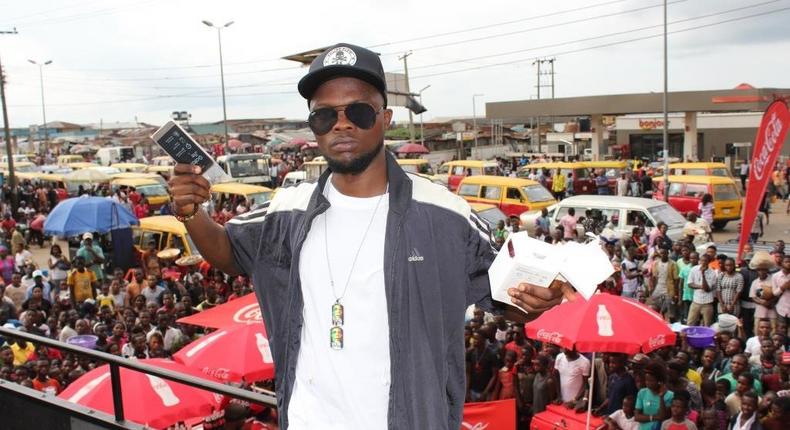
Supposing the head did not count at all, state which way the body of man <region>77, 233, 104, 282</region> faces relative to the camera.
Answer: toward the camera

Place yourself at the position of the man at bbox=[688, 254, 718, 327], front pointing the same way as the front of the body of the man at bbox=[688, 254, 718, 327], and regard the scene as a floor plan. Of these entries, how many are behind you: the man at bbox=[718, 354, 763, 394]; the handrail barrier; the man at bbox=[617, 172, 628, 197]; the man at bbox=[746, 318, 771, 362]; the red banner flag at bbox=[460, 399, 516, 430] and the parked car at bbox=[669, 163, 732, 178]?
2

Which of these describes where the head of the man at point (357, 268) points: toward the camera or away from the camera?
toward the camera

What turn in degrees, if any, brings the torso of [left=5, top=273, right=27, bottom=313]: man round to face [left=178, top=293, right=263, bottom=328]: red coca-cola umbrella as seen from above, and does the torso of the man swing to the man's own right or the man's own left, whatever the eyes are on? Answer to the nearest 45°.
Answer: approximately 45° to the man's own left

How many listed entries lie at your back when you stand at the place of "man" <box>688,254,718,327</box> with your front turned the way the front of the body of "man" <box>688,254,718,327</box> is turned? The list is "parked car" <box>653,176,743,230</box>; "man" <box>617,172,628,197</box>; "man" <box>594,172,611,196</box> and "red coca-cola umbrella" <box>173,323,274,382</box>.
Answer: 3

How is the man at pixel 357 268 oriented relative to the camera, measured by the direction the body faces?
toward the camera

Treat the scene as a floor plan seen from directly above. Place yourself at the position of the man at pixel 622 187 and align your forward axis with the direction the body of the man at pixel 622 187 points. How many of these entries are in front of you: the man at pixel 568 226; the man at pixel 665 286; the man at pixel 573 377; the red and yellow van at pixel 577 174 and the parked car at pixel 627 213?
4
